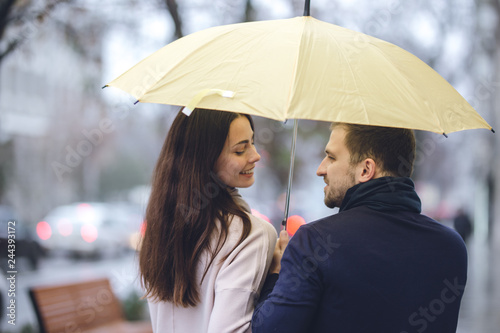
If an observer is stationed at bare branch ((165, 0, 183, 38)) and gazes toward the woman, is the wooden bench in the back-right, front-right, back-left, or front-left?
front-right

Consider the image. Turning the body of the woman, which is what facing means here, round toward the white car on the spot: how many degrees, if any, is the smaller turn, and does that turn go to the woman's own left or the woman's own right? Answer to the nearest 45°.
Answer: approximately 45° to the woman's own left

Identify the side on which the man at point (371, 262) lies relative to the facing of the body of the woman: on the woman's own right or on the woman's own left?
on the woman's own right

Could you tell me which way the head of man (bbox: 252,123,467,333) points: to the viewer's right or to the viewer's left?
to the viewer's left

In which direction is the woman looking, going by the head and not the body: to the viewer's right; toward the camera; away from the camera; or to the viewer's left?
to the viewer's right

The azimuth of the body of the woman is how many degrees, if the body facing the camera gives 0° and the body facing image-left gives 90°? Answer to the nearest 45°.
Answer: approximately 225°

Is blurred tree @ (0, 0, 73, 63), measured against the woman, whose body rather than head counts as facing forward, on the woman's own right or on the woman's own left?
on the woman's own left

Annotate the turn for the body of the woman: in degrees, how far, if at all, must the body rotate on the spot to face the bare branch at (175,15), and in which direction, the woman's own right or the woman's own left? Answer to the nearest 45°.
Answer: approximately 45° to the woman's own left

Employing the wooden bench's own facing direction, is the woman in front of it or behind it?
in front

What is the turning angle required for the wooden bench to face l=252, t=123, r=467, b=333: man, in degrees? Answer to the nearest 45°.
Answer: approximately 45° to its right

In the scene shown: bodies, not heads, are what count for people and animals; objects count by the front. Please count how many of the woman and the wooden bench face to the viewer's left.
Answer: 0
